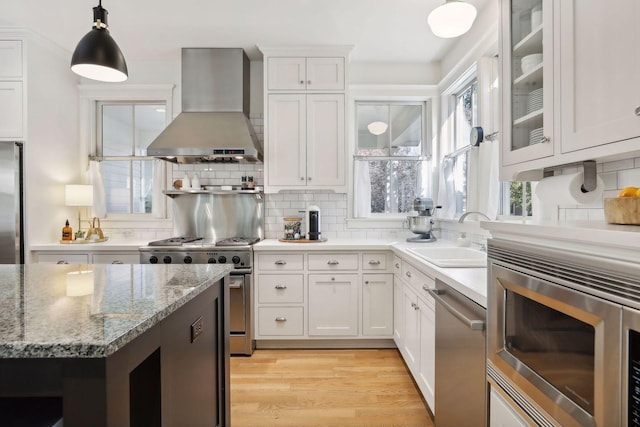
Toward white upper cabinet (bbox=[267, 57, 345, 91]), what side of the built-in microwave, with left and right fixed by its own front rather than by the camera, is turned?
right

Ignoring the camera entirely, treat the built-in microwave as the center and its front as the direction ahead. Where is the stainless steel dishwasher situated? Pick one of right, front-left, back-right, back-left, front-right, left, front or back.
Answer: right

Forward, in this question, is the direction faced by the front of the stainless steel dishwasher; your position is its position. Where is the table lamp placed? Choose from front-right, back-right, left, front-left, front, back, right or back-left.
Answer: front-right

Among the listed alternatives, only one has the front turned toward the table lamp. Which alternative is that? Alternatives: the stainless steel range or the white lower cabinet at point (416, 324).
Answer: the white lower cabinet

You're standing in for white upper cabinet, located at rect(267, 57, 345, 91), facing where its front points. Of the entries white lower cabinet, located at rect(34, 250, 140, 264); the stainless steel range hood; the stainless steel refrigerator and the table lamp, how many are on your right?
4

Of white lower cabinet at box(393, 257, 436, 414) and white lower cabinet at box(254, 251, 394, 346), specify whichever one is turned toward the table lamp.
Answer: white lower cabinet at box(393, 257, 436, 414)

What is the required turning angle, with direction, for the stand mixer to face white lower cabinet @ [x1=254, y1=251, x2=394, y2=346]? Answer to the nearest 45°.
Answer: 0° — it already faces it

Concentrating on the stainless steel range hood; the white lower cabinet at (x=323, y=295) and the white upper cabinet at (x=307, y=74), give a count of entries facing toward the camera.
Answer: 3

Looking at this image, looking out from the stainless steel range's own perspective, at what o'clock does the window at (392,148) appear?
The window is roughly at 9 o'clock from the stainless steel range.

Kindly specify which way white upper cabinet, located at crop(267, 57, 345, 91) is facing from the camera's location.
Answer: facing the viewer

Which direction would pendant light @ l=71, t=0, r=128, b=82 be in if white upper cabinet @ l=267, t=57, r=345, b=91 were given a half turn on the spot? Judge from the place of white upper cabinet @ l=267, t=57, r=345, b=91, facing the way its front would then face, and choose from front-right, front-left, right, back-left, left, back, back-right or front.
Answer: back-left

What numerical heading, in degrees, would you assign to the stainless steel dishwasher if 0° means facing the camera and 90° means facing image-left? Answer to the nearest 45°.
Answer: approximately 45°

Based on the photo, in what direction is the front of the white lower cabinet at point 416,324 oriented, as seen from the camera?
facing to the left of the viewer

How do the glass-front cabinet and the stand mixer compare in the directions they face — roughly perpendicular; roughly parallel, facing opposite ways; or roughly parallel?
roughly parallel

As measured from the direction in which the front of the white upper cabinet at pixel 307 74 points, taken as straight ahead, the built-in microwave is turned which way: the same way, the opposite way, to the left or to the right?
to the right

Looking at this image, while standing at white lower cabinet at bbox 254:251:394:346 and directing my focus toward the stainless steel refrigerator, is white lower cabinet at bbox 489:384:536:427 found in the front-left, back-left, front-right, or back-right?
back-left

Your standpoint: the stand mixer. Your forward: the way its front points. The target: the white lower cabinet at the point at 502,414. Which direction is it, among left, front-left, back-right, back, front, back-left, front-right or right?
front-left

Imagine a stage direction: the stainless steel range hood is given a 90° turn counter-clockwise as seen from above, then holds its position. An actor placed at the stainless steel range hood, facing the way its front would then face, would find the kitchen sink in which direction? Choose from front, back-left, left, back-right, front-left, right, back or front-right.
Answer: front-right

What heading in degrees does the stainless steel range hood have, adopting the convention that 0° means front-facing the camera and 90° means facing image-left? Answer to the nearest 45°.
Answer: approximately 0°

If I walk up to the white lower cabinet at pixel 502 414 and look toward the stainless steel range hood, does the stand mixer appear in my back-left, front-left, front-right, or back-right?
front-right

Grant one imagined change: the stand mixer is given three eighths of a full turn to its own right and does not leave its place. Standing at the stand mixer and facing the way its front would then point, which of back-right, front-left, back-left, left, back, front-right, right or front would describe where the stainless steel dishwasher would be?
back

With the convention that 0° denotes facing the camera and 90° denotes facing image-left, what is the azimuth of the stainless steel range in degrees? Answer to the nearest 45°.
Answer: approximately 0°

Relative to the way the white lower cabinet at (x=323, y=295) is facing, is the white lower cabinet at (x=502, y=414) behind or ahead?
ahead
